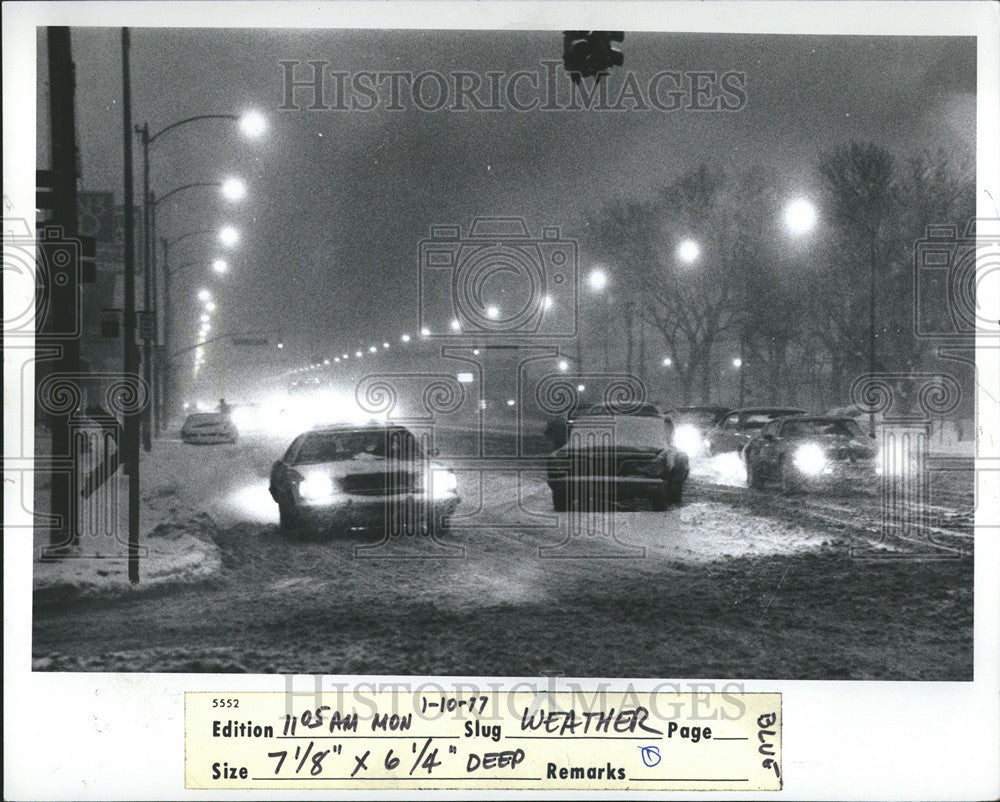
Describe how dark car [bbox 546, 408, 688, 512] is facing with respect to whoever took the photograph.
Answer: facing away from the viewer

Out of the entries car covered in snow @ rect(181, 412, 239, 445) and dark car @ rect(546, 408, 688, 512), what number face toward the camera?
1

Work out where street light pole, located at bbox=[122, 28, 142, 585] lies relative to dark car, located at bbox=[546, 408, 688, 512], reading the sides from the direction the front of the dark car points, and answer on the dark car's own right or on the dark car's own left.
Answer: on the dark car's own left

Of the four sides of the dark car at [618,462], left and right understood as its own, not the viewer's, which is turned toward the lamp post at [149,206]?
left

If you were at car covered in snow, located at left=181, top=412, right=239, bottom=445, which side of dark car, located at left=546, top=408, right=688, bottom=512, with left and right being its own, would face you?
front
